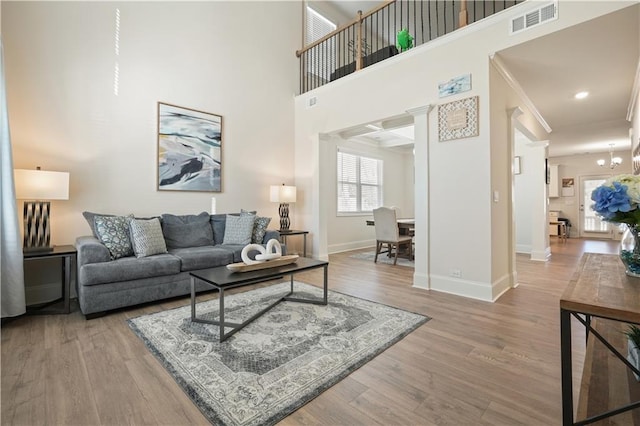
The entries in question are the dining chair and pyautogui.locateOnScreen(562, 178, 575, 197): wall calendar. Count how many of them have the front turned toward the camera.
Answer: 1

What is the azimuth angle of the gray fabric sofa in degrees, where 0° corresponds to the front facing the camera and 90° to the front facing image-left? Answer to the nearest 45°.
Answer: approximately 315°

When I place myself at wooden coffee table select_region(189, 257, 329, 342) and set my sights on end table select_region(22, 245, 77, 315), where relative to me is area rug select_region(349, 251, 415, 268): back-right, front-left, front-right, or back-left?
back-right
